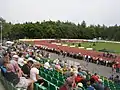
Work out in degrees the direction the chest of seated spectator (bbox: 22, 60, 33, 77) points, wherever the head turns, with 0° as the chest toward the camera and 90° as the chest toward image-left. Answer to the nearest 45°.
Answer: approximately 270°

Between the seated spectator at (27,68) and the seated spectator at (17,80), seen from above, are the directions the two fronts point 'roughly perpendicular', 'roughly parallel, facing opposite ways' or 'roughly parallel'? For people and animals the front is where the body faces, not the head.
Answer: roughly parallel

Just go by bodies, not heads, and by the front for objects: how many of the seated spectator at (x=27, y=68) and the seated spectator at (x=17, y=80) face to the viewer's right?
2

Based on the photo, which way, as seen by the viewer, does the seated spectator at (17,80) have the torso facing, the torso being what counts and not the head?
to the viewer's right
